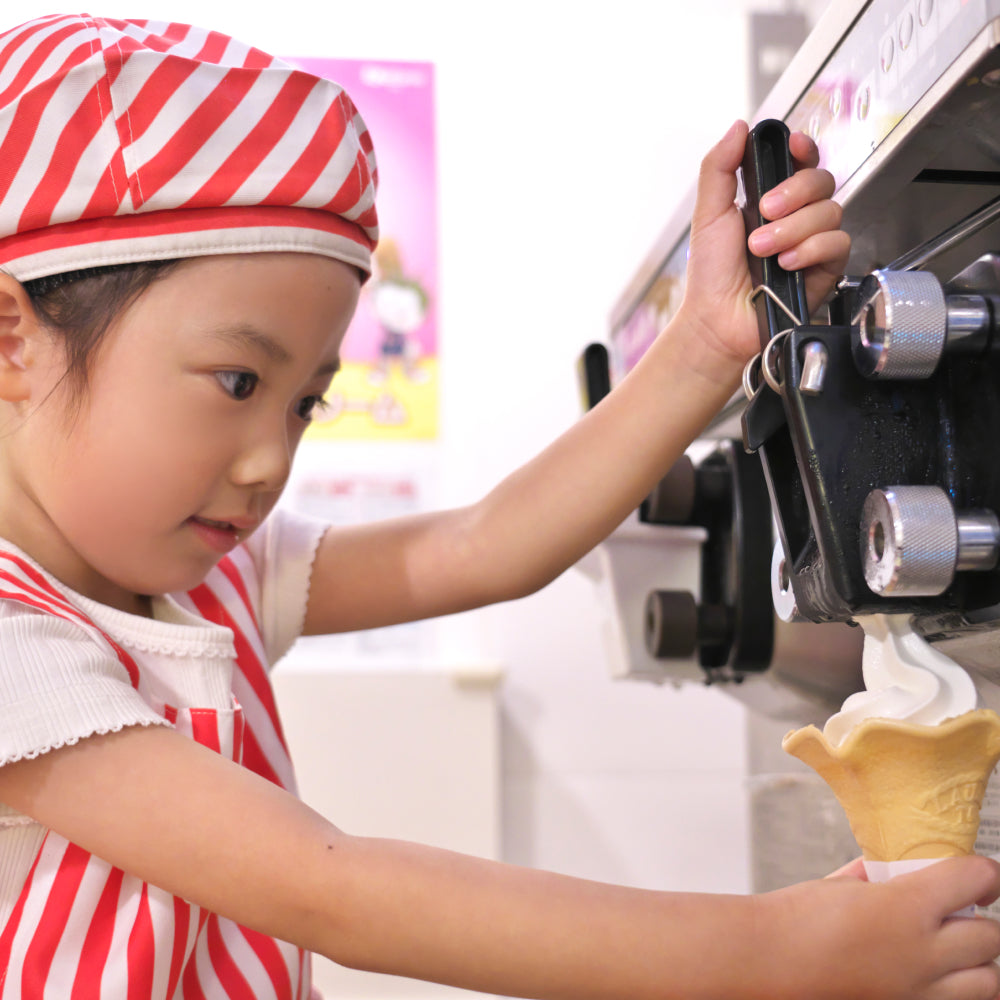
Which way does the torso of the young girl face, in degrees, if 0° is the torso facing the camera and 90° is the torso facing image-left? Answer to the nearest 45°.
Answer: approximately 315°
